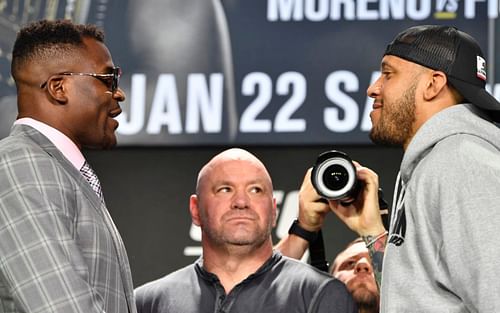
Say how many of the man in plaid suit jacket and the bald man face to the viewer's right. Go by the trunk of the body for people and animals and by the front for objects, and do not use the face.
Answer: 1

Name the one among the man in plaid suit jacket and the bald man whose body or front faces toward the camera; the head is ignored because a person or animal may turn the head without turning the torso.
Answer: the bald man

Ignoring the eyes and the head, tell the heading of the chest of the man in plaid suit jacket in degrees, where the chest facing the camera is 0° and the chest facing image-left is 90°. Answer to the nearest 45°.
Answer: approximately 270°

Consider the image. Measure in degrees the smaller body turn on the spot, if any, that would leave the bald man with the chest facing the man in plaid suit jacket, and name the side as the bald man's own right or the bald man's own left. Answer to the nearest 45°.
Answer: approximately 45° to the bald man's own right

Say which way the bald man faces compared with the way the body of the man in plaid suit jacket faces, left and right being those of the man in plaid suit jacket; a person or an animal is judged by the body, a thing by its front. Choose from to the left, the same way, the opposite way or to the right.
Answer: to the right

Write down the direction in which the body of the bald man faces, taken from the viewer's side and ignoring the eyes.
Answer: toward the camera

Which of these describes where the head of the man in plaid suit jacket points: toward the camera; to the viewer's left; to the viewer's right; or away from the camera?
to the viewer's right

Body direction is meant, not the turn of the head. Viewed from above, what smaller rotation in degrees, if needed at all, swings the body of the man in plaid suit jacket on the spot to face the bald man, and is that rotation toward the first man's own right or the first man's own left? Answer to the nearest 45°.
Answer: approximately 45° to the first man's own left
